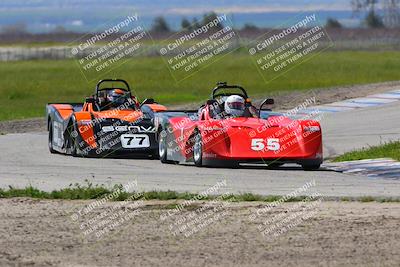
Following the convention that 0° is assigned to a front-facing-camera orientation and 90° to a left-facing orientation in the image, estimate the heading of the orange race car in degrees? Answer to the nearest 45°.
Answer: approximately 315°
